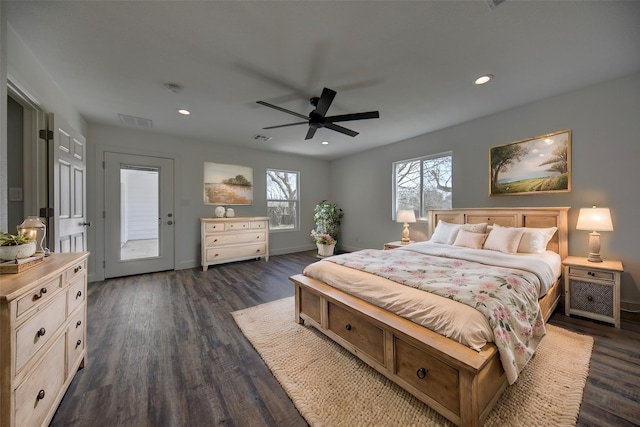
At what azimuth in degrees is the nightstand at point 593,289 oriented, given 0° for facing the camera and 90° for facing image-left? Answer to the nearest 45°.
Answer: approximately 45°

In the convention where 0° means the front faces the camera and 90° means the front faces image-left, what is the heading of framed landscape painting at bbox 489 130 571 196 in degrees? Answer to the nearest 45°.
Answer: approximately 45°

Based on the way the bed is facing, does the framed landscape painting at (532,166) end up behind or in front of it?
behind

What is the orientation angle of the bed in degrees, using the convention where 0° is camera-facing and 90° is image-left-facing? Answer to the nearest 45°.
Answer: approximately 45°

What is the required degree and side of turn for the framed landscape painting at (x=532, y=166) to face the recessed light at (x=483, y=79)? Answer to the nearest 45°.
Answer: approximately 45° to its left
